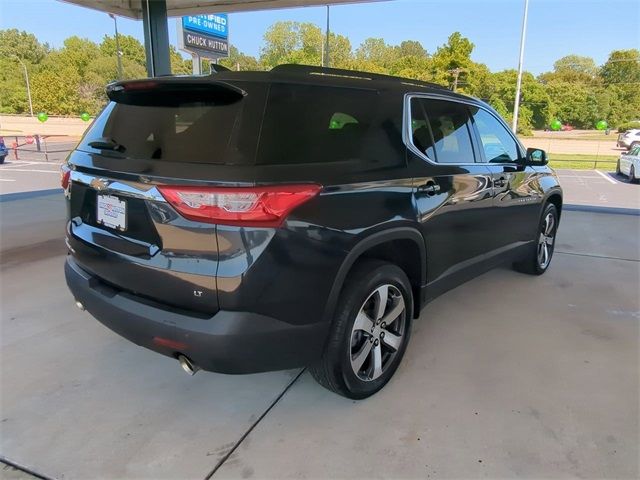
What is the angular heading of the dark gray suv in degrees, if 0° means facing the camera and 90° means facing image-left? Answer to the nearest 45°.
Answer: approximately 225°

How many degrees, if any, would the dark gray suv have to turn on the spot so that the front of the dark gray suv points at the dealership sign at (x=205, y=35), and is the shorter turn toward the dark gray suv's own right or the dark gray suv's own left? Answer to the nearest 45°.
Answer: approximately 45° to the dark gray suv's own left

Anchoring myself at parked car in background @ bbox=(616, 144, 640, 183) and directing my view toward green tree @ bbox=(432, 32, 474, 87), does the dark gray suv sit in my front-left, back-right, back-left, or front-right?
back-left

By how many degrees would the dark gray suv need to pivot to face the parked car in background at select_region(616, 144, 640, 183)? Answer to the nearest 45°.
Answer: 0° — it already faces it

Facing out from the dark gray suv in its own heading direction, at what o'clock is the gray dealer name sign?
The gray dealer name sign is roughly at 10 o'clock from the dark gray suv.

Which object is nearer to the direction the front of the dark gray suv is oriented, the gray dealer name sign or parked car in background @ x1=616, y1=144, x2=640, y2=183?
the parked car in background

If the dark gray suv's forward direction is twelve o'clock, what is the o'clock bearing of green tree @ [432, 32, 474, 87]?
The green tree is roughly at 11 o'clock from the dark gray suv.
